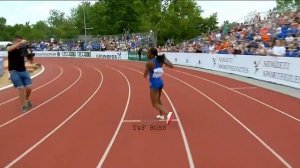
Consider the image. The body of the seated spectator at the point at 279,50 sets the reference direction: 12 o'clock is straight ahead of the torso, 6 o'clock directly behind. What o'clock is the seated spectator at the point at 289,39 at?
the seated spectator at the point at 289,39 is roughly at 5 o'clock from the seated spectator at the point at 279,50.

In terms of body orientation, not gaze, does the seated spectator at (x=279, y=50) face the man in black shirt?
yes

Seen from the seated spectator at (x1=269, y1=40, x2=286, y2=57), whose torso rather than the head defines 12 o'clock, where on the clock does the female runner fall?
The female runner is roughly at 11 o'clock from the seated spectator.

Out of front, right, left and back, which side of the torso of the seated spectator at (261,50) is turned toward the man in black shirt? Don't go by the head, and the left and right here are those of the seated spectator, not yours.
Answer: front

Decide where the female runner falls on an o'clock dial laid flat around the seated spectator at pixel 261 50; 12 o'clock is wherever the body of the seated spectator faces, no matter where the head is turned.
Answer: The female runner is roughly at 11 o'clock from the seated spectator.

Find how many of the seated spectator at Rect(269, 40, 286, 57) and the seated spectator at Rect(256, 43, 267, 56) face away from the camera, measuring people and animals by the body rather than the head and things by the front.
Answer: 0

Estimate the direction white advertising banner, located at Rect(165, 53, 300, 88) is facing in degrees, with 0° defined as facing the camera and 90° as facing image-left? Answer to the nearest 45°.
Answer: approximately 45°
